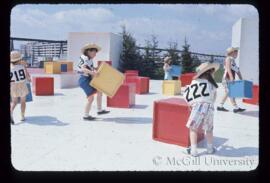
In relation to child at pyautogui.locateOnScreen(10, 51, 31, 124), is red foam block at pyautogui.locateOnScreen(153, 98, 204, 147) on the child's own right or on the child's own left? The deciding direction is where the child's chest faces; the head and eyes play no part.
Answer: on the child's own right

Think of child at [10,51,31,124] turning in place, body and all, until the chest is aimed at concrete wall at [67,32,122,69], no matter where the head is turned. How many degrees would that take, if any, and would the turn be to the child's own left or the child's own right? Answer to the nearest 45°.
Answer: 0° — they already face it

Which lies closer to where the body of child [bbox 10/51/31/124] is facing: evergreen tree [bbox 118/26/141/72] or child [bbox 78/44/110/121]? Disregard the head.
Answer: the evergreen tree

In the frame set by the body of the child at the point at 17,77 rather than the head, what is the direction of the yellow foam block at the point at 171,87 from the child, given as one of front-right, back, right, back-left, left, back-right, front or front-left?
front-right

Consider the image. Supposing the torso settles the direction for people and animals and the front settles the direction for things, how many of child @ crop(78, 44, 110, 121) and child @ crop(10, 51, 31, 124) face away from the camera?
1

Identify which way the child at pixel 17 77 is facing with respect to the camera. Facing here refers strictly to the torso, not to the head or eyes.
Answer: away from the camera
